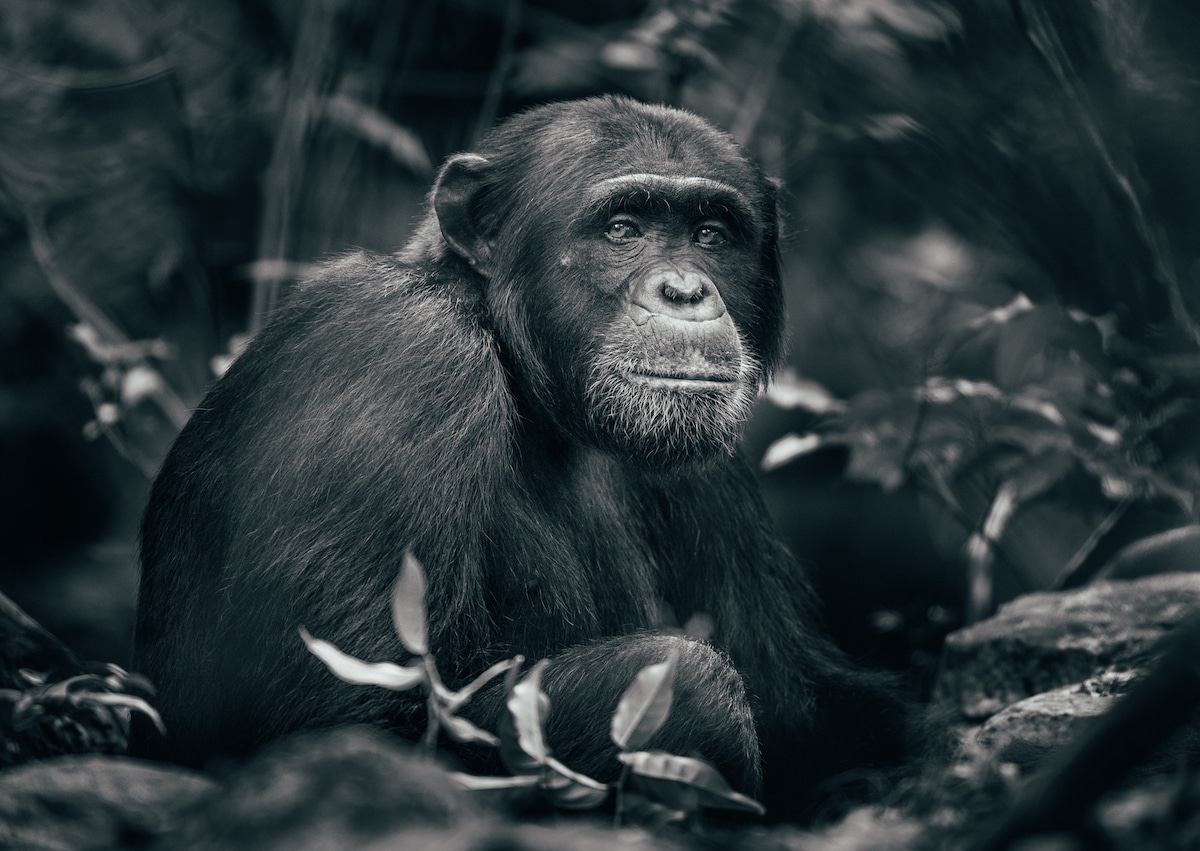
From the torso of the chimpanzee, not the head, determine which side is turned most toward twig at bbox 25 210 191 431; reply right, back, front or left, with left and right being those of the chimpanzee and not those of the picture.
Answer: back

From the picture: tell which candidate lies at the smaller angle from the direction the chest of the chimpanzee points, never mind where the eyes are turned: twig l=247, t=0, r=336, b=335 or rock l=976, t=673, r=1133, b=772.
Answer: the rock

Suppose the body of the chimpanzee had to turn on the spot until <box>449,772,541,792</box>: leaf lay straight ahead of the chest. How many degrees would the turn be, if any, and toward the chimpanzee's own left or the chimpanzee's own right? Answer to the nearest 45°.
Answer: approximately 45° to the chimpanzee's own right

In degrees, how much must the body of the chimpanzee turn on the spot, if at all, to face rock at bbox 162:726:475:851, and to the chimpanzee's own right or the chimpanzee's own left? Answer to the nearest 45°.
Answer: approximately 45° to the chimpanzee's own right

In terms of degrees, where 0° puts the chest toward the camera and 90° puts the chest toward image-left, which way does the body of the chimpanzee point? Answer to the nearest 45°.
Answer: approximately 315°

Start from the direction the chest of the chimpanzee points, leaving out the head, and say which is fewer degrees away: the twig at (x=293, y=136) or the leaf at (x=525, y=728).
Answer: the leaf

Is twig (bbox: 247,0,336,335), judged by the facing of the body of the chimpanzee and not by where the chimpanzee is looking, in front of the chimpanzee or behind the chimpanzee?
behind

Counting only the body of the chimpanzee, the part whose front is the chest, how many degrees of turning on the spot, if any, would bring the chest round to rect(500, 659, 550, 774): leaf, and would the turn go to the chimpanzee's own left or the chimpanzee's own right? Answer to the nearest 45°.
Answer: approximately 45° to the chimpanzee's own right

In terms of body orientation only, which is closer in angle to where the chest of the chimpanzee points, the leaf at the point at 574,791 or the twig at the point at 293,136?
the leaf
